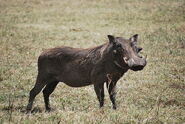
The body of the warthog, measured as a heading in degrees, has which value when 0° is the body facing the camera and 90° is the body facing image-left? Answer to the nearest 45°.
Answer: approximately 270°
